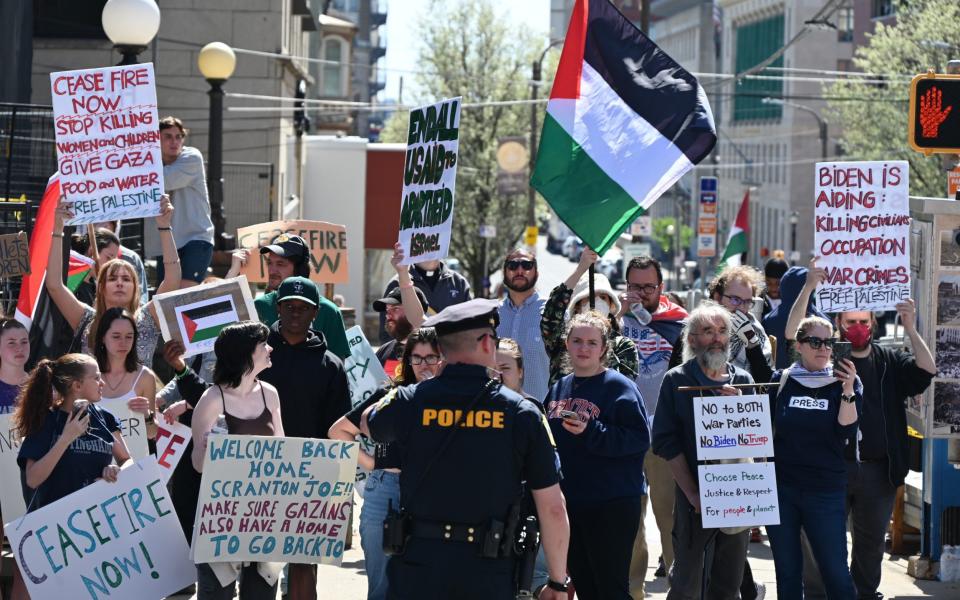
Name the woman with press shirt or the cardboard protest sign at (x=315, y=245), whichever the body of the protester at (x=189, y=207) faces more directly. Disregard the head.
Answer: the woman with press shirt

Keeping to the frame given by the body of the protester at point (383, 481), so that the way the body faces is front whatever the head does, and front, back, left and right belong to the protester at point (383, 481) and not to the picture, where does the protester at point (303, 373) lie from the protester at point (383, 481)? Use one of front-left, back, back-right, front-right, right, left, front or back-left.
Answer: back-right

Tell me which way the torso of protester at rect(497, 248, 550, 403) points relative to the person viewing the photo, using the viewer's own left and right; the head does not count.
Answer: facing the viewer

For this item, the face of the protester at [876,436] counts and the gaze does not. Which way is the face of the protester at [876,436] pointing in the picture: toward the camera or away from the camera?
toward the camera

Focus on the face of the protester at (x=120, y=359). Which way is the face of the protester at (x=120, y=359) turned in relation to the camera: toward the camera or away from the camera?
toward the camera

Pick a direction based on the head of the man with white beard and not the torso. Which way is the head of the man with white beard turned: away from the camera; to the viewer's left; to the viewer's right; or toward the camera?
toward the camera

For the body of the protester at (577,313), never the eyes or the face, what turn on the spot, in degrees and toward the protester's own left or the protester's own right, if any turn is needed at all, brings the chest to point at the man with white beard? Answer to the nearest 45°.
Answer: approximately 45° to the protester's own left

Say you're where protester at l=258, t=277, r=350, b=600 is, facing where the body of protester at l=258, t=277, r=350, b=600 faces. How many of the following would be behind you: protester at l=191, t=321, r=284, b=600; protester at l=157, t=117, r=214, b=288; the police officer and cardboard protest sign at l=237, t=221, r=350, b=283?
2

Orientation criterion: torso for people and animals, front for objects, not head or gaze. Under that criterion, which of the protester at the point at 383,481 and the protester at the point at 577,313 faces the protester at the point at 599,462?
the protester at the point at 577,313

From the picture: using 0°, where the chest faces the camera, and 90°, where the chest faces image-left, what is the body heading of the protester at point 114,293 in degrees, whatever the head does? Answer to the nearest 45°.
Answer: approximately 0°

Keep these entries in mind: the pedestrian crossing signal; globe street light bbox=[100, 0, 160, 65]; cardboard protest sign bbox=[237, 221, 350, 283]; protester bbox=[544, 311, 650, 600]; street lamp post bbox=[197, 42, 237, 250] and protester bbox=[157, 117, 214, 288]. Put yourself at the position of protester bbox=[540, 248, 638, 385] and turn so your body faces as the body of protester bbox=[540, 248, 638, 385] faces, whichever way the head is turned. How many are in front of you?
1

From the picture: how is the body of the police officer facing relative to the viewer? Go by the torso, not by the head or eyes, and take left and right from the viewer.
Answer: facing away from the viewer

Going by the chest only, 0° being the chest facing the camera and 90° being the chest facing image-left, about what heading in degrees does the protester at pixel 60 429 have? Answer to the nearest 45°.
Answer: approximately 315°

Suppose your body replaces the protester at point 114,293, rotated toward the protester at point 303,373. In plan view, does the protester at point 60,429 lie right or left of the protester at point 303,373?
right

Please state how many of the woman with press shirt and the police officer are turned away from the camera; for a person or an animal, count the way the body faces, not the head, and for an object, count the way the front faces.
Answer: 1

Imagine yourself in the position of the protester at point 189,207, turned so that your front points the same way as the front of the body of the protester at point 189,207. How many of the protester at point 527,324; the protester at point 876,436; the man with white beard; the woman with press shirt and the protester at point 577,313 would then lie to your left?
5

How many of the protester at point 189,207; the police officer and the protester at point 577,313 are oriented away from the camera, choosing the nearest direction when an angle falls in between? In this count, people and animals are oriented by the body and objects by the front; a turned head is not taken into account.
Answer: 1

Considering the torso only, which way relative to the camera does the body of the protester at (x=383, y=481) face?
toward the camera

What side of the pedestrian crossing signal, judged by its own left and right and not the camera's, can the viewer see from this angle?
front
